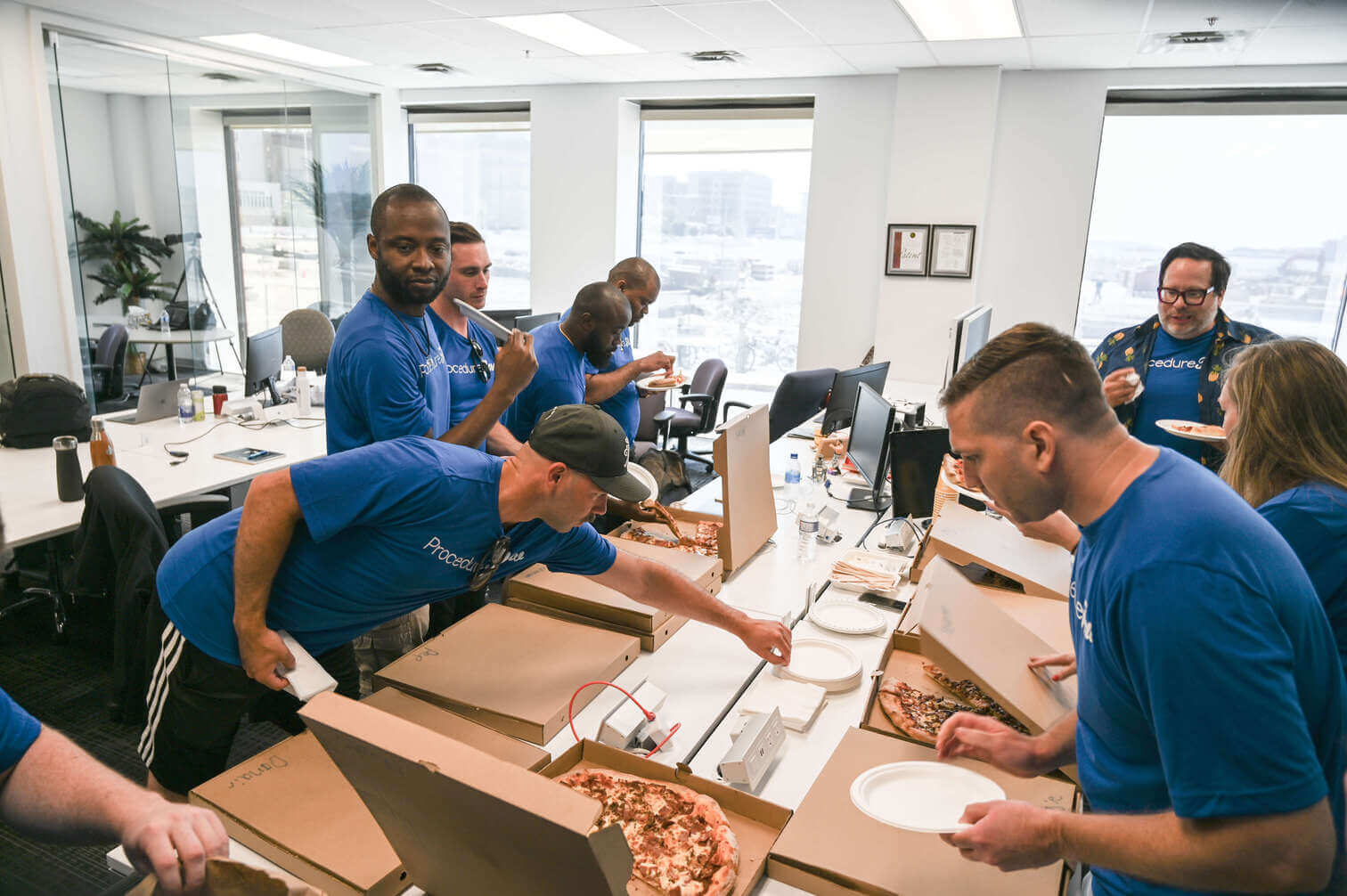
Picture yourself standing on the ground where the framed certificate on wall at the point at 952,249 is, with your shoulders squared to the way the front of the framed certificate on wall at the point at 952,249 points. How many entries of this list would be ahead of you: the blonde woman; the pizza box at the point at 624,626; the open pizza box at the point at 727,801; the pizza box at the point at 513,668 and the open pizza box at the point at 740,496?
5

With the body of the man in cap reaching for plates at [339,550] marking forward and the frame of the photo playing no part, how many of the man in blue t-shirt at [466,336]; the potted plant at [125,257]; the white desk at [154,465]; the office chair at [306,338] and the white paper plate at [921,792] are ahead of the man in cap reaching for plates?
1

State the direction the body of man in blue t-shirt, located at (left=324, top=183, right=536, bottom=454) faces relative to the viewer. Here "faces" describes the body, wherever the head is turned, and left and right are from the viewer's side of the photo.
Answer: facing the viewer and to the right of the viewer

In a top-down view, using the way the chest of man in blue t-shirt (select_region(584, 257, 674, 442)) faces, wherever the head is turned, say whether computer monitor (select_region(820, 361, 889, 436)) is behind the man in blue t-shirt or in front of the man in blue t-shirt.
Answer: in front

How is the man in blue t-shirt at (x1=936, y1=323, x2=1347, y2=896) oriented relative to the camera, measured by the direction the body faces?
to the viewer's left

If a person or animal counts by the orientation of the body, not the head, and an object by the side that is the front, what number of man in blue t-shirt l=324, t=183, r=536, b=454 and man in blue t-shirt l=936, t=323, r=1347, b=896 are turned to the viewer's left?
1

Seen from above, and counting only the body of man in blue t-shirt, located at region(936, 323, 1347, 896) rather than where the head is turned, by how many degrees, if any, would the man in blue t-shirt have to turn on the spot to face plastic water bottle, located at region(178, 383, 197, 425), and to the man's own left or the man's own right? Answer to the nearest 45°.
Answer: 0° — they already face it

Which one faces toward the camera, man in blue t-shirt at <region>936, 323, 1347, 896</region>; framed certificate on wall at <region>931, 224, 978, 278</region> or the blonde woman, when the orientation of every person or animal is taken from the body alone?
the framed certificate on wall

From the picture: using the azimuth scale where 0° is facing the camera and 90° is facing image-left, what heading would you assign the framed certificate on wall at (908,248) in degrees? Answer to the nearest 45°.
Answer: approximately 0°

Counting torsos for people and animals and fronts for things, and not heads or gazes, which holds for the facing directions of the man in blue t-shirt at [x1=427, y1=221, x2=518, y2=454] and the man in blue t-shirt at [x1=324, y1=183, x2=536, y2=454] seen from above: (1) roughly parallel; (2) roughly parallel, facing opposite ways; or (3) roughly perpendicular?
roughly parallel

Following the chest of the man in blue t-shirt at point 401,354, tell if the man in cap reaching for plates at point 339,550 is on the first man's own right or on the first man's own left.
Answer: on the first man's own right

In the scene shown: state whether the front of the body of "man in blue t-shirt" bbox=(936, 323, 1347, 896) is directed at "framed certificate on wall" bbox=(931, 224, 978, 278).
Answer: no

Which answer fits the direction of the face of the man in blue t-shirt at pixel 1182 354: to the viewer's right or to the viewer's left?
to the viewer's left

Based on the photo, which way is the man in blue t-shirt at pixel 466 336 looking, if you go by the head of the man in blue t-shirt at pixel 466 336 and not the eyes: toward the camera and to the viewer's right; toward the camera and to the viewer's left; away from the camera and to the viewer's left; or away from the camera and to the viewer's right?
toward the camera and to the viewer's right

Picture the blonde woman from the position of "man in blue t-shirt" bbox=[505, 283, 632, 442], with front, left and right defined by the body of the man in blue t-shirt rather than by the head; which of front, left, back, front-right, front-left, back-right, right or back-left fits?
front-right

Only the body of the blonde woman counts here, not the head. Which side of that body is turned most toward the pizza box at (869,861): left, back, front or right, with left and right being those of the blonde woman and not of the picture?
left

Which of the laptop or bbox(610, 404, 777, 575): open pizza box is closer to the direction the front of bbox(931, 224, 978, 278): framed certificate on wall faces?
the open pizza box

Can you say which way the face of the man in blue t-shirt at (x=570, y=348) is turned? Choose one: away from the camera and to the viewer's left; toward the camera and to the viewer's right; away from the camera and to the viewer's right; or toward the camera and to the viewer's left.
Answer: toward the camera and to the viewer's right

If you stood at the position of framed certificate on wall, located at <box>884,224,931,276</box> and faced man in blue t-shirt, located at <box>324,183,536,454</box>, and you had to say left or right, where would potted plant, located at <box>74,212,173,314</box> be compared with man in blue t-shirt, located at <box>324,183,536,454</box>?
right

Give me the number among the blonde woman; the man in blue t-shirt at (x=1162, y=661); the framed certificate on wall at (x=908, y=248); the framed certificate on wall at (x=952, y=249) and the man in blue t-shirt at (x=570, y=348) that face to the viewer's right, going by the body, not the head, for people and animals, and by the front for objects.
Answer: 1
